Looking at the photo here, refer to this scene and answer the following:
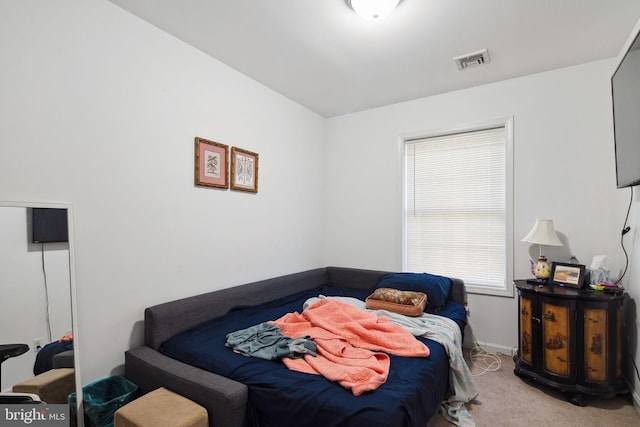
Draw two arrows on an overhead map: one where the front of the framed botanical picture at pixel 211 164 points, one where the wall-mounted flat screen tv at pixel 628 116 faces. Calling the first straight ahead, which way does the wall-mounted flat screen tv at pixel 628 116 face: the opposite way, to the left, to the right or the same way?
the opposite way

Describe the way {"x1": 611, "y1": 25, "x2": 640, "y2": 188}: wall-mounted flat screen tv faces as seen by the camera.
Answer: facing to the left of the viewer

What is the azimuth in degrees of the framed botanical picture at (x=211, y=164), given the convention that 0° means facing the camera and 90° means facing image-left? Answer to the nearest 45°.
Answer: approximately 315°

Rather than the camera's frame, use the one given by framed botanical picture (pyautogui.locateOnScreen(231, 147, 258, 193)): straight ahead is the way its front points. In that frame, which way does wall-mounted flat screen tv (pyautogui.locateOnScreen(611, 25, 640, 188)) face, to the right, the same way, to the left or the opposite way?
the opposite way

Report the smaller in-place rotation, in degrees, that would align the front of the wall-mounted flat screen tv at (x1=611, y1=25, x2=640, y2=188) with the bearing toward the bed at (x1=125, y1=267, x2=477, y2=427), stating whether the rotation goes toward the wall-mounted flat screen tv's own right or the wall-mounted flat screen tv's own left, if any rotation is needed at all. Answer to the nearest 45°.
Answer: approximately 45° to the wall-mounted flat screen tv's own left

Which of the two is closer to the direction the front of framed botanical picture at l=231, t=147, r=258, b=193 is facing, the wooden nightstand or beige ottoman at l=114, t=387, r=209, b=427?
the wooden nightstand

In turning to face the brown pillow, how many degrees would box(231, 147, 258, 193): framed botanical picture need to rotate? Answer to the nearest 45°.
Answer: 0° — it already faces it

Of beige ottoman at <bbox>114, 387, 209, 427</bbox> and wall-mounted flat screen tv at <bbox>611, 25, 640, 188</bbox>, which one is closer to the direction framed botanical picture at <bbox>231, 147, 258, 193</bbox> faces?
the wall-mounted flat screen tv
